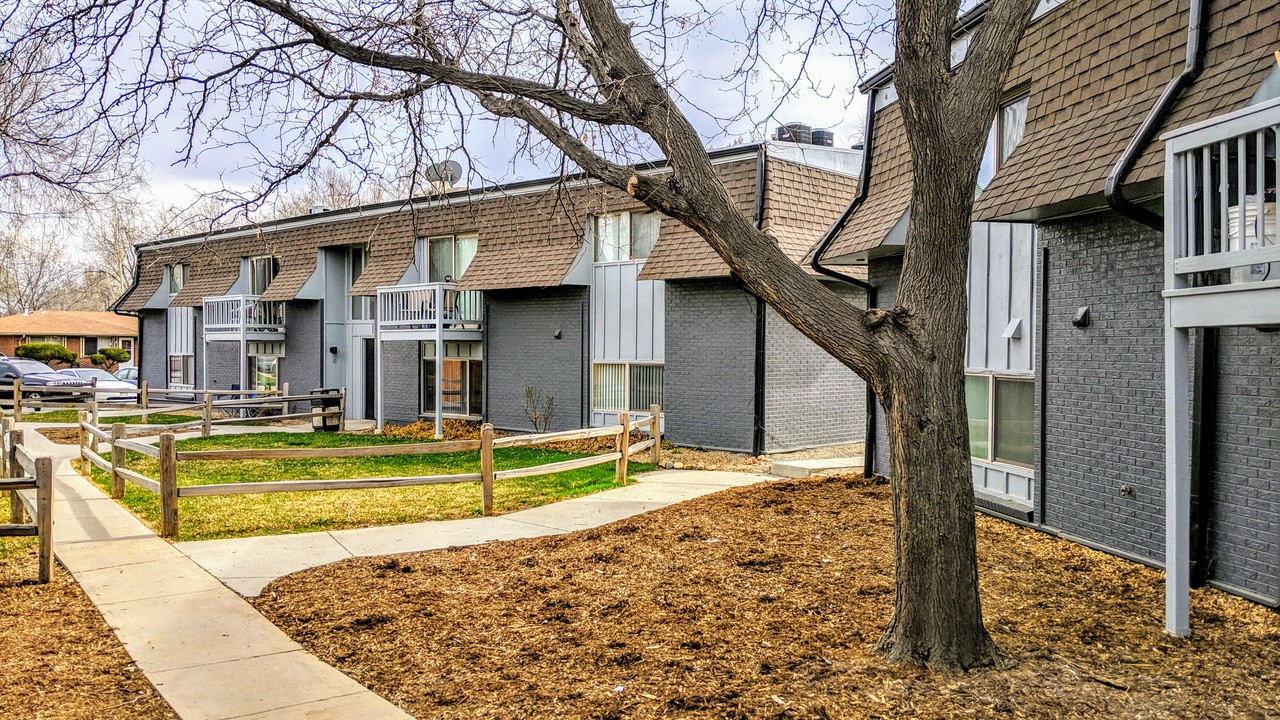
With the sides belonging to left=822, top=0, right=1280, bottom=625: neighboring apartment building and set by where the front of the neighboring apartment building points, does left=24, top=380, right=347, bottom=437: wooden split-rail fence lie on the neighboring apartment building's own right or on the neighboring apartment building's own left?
on the neighboring apartment building's own right

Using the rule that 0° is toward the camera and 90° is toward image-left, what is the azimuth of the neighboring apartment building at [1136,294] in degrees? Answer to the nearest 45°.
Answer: approximately 45°

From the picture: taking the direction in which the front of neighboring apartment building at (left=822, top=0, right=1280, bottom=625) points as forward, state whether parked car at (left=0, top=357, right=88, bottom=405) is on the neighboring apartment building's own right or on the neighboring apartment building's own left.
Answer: on the neighboring apartment building's own right
